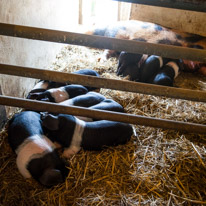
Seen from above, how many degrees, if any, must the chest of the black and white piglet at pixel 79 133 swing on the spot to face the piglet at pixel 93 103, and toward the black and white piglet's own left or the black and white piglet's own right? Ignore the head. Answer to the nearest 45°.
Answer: approximately 90° to the black and white piglet's own right

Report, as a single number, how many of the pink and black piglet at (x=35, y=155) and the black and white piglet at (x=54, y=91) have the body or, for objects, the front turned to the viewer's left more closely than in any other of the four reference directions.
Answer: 1

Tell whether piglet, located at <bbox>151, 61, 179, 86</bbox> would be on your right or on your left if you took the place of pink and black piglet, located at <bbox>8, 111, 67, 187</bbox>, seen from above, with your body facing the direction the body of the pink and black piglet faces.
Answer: on your left

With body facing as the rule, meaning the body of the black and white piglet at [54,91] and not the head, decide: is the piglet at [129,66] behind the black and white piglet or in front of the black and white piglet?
behind

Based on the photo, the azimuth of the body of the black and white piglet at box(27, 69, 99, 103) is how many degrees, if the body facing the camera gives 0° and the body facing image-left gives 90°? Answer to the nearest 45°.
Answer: approximately 90°

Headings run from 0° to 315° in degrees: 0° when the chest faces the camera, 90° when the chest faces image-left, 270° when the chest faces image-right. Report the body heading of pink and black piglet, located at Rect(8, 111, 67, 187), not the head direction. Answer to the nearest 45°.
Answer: approximately 315°

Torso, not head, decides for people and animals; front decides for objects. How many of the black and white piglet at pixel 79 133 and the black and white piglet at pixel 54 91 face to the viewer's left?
2

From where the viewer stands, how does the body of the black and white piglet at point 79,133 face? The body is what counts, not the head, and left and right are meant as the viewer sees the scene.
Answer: facing to the left of the viewer

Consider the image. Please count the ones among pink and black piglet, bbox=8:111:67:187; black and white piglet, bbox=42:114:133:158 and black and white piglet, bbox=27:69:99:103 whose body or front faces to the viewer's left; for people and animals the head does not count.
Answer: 2

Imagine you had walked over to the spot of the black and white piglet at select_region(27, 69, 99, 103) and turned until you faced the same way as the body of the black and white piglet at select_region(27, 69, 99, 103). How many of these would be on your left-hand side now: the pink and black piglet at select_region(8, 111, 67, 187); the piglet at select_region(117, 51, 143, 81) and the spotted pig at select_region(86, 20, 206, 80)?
1

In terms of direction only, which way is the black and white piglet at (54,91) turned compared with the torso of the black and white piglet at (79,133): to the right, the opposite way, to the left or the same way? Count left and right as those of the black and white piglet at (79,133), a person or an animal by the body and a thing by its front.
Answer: the same way

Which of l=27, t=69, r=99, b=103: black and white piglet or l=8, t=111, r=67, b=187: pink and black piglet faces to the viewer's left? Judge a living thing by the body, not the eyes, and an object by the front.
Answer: the black and white piglet

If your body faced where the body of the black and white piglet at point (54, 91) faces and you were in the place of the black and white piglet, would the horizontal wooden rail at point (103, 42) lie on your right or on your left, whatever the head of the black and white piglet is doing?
on your left
